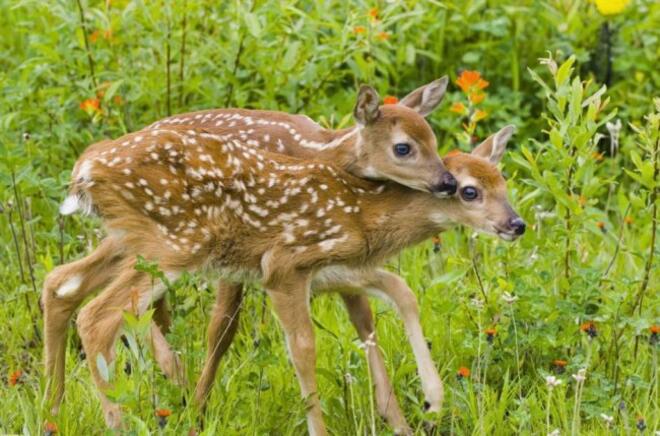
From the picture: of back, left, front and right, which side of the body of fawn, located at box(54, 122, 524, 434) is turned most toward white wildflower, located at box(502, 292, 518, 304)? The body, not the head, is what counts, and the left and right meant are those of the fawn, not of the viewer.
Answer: front

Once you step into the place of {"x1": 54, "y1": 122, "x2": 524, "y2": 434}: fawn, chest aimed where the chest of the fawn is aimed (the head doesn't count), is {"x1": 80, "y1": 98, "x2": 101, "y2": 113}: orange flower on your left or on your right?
on your left

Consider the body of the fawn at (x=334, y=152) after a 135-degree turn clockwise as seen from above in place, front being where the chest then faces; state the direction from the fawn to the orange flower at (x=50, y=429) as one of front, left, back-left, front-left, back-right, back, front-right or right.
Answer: front

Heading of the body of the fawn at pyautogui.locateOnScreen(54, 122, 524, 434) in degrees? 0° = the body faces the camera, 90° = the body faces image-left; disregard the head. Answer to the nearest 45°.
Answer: approximately 270°

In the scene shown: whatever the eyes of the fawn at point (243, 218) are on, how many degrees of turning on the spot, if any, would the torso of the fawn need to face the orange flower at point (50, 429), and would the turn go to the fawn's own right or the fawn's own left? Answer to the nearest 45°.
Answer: approximately 135° to the fawn's own right

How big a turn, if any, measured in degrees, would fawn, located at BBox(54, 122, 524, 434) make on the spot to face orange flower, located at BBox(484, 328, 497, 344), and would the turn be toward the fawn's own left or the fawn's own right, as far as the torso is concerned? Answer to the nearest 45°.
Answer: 0° — it already faces it

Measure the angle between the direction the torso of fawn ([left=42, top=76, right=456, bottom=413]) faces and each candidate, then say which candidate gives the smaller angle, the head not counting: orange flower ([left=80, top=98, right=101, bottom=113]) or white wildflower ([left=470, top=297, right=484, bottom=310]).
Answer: the white wildflower

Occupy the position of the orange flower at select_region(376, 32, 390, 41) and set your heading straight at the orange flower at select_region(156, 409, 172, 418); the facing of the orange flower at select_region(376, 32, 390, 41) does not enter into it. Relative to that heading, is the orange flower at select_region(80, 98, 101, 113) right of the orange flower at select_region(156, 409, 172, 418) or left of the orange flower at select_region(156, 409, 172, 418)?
right

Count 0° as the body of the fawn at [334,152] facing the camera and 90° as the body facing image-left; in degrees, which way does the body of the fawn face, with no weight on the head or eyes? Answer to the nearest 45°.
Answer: approximately 270°

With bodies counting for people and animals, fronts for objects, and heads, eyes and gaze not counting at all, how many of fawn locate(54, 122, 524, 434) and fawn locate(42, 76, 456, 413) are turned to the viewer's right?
2

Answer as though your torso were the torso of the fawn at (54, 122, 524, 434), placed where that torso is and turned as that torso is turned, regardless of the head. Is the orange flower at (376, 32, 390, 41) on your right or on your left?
on your left

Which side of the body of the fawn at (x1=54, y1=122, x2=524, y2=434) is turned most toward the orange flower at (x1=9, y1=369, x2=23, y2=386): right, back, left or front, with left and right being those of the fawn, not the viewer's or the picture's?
back
